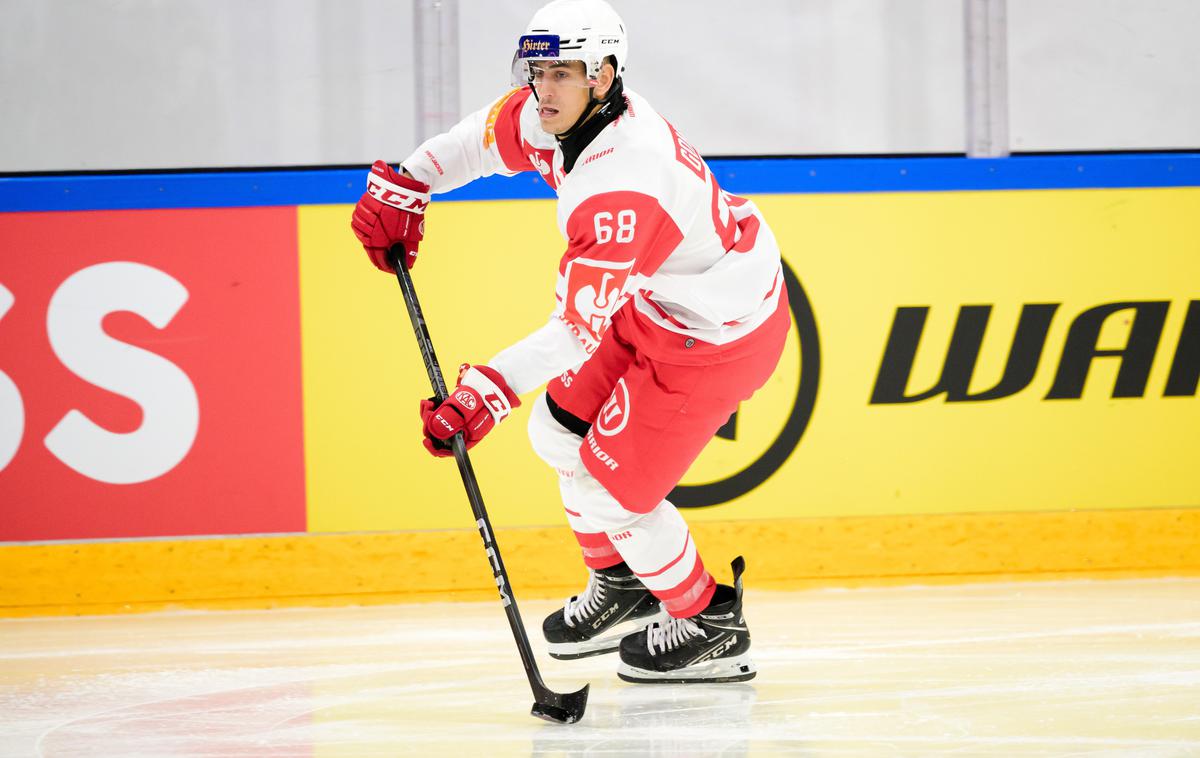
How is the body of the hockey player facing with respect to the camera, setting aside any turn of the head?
to the viewer's left

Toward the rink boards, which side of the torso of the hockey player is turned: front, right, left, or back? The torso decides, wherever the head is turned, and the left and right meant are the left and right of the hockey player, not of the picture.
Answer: right

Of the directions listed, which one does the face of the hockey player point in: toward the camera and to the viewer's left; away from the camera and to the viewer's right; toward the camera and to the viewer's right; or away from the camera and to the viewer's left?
toward the camera and to the viewer's left
